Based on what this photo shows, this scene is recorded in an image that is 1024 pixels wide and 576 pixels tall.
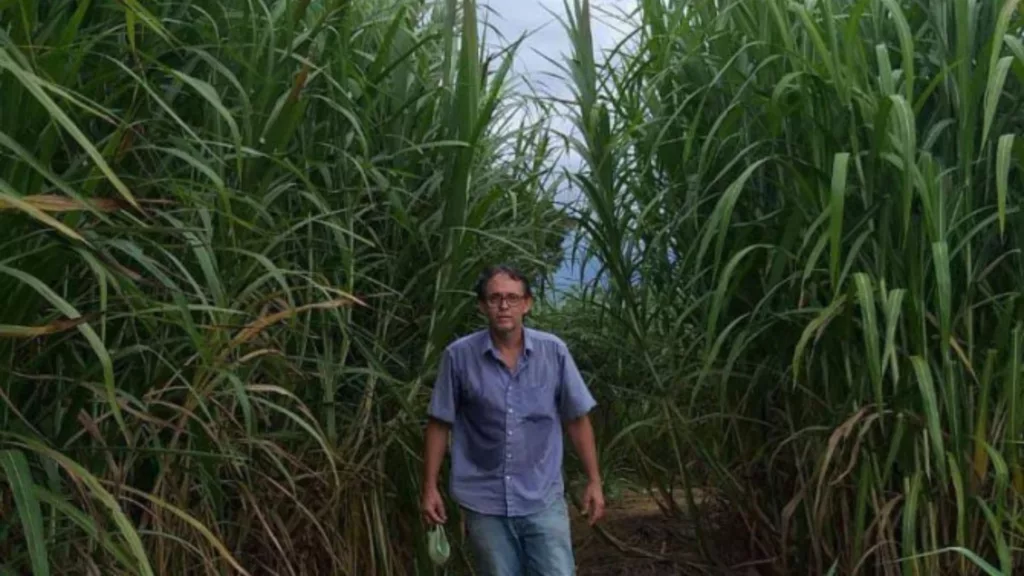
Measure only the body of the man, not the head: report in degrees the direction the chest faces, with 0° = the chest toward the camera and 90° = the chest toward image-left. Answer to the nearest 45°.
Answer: approximately 0°
